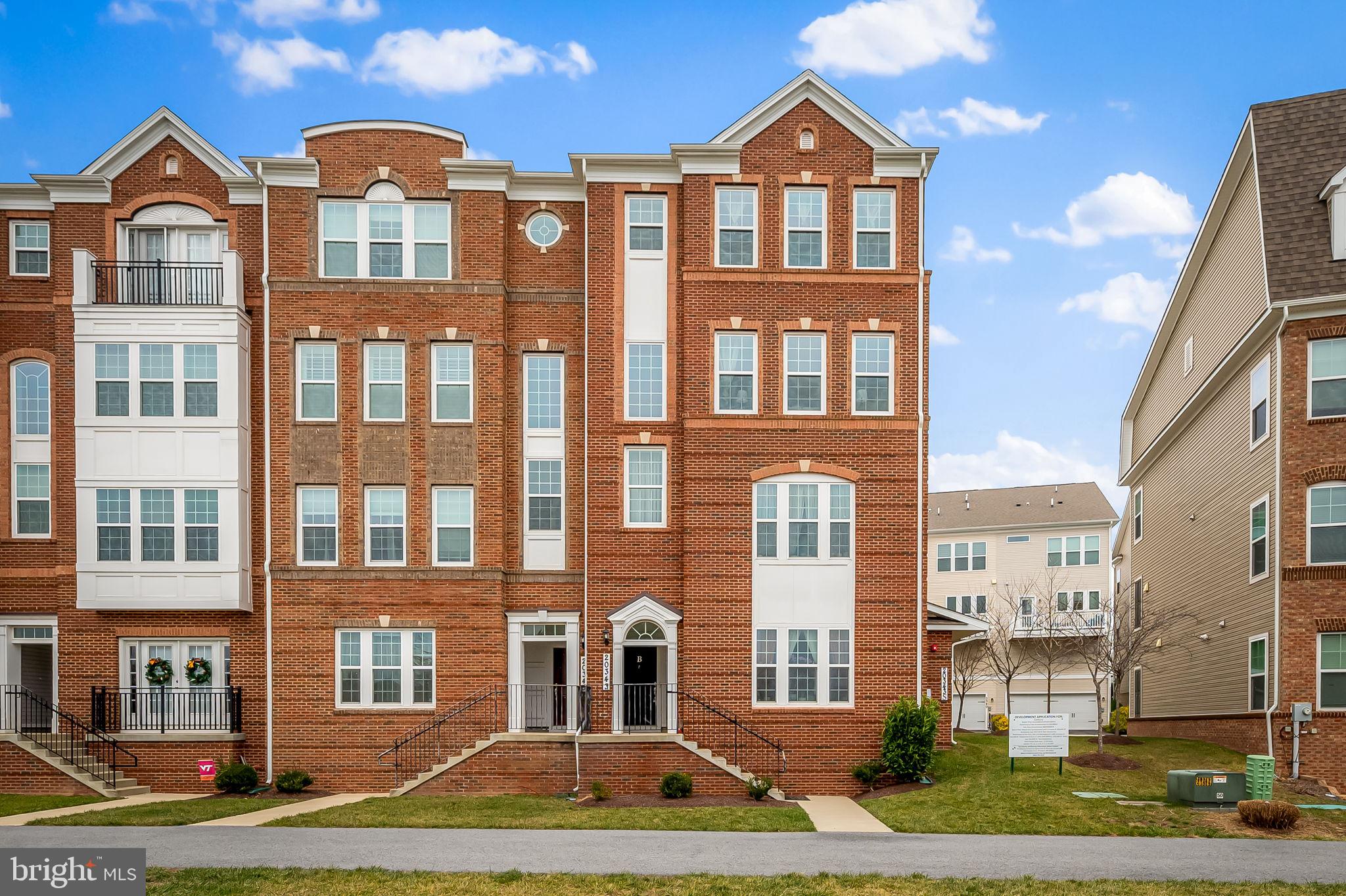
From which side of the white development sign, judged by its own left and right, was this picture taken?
front

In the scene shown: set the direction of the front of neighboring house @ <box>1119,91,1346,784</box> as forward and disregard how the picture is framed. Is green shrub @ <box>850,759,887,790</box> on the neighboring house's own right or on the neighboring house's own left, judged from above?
on the neighboring house's own right

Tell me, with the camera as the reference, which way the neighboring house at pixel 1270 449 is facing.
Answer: facing the viewer

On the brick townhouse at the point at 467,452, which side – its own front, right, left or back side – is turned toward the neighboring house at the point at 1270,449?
left

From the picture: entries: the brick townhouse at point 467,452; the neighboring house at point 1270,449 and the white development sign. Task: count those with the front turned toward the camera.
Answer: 3

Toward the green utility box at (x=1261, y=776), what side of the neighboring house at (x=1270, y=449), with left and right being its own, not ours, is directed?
front

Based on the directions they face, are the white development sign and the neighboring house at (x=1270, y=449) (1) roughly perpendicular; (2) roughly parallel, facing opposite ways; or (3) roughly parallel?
roughly parallel

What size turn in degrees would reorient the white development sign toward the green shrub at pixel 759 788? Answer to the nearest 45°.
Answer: approximately 90° to its right
